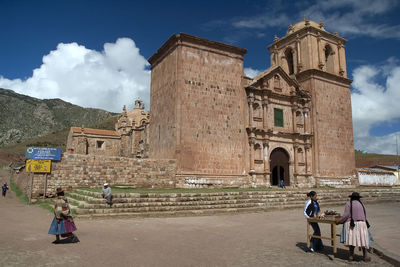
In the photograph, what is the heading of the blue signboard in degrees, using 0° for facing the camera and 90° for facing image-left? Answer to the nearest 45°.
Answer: approximately 0°

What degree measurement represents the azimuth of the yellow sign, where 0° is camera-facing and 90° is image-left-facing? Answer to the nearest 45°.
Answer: approximately 0°

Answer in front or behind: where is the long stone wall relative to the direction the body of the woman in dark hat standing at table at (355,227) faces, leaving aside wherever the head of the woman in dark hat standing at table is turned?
in front

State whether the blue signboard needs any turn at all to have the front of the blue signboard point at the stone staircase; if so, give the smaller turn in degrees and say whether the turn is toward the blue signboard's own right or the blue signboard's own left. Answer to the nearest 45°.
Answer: approximately 45° to the blue signboard's own left

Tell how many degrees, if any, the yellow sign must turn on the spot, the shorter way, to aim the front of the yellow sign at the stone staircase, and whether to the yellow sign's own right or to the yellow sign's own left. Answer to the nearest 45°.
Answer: approximately 45° to the yellow sign's own left

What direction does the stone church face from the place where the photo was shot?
facing the viewer and to the right of the viewer

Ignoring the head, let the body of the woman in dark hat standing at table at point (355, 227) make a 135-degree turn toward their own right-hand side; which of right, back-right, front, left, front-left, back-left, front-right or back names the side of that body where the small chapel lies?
back-left

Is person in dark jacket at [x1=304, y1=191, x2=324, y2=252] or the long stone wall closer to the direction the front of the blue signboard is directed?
the person in dark jacket
